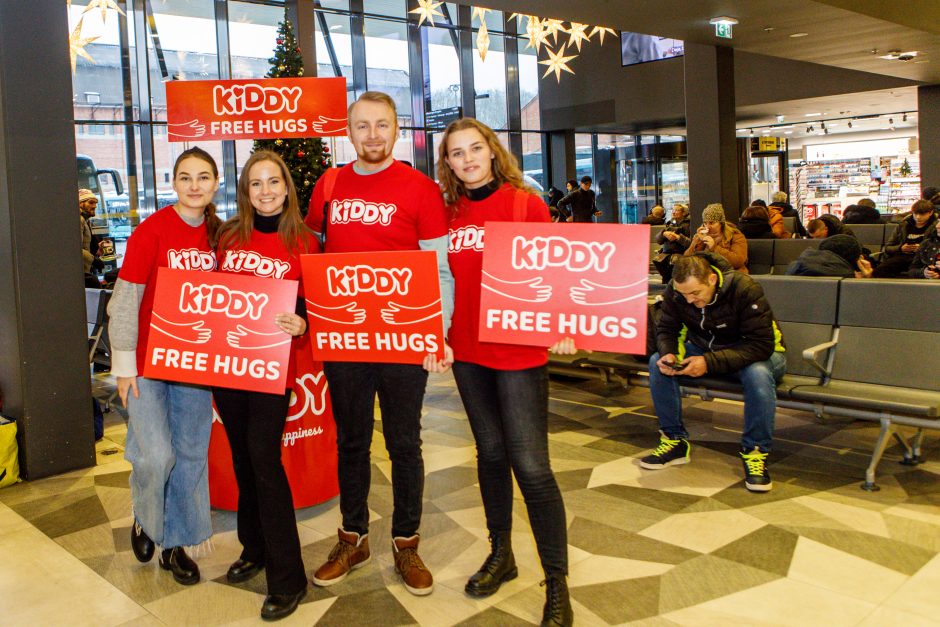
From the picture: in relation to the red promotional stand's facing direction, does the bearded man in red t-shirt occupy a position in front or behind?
in front

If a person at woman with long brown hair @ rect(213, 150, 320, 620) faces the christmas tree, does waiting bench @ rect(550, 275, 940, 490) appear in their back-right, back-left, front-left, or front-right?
front-right

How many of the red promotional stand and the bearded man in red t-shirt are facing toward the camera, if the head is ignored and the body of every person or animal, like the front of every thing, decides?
2

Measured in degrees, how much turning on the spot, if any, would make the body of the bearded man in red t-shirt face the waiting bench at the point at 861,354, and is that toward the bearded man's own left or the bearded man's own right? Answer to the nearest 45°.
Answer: approximately 135° to the bearded man's own left

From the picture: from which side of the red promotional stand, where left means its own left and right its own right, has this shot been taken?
front

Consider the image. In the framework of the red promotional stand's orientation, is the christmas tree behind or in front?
behind

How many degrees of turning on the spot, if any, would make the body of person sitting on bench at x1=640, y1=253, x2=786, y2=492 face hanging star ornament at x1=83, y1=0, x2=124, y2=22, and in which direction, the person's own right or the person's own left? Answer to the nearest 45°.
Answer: approximately 90° to the person's own right

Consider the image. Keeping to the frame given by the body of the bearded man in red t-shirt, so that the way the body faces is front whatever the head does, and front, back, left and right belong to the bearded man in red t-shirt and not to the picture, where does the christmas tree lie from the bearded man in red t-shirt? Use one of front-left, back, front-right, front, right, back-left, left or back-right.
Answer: back

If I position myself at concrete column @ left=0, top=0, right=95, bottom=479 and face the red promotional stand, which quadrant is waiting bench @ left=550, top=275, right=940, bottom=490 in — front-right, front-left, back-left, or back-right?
front-left

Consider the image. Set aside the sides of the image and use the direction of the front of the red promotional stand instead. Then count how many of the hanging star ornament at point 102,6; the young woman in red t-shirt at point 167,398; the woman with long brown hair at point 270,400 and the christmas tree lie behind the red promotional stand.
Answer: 2

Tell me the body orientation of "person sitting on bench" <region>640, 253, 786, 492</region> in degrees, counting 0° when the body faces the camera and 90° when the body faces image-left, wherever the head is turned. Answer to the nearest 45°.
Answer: approximately 45°

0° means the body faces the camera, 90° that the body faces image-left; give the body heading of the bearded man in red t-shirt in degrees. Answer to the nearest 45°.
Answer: approximately 0°
